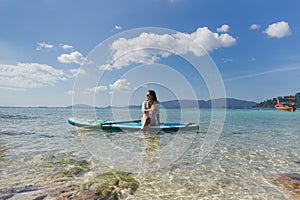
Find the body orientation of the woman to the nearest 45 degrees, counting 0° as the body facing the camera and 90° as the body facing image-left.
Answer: approximately 45°

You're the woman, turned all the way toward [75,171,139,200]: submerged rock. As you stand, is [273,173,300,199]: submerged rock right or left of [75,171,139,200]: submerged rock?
left

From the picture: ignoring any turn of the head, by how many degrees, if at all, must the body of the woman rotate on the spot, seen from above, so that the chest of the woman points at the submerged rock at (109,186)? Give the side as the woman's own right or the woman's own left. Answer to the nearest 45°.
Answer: approximately 45° to the woman's own left

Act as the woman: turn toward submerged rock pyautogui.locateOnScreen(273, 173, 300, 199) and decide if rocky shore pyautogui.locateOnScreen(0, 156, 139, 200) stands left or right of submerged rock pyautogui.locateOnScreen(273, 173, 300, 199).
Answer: right

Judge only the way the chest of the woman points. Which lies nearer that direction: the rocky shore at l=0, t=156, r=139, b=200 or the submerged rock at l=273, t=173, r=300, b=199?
the rocky shore

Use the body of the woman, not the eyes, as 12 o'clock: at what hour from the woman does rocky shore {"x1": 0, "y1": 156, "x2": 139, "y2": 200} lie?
The rocky shore is roughly at 11 o'clock from the woman.
